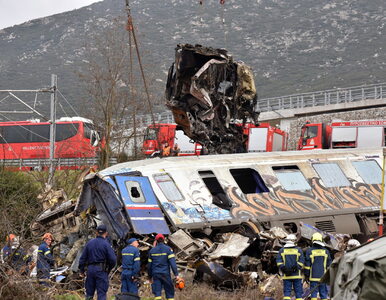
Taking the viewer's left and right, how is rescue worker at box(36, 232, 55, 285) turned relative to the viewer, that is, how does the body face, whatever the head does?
facing to the right of the viewer

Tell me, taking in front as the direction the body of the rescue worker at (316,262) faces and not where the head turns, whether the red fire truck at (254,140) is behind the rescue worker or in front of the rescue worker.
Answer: in front

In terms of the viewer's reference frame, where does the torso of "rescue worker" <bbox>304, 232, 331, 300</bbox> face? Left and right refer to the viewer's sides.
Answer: facing away from the viewer

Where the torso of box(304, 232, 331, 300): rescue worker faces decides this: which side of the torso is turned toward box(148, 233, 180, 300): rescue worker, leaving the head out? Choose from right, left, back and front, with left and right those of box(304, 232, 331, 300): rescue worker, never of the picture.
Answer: left

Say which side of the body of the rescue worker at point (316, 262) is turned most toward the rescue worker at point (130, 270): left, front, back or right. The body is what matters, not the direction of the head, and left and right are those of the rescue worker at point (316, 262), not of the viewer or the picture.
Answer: left

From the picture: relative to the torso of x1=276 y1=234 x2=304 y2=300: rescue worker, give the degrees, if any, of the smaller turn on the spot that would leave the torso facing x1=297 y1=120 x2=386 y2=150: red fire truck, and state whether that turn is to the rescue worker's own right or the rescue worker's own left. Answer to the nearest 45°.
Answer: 0° — they already face it

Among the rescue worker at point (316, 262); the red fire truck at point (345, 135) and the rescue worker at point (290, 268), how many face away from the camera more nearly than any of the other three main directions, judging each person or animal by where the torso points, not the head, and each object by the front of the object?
2

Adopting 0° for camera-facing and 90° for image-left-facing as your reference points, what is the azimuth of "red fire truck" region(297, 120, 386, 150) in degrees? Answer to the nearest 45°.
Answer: approximately 90°

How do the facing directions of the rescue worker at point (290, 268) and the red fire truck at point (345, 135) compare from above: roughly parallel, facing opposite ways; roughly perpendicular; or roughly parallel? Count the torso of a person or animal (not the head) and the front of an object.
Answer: roughly perpendicular

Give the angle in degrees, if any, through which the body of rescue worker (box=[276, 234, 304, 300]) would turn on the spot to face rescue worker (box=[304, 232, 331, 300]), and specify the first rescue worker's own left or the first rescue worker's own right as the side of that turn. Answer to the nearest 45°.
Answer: approximately 45° to the first rescue worker's own right

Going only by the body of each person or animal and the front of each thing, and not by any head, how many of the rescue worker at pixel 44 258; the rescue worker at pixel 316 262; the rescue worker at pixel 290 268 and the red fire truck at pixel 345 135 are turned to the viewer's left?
1

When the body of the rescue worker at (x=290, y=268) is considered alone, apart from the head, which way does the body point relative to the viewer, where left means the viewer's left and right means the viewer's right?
facing away from the viewer

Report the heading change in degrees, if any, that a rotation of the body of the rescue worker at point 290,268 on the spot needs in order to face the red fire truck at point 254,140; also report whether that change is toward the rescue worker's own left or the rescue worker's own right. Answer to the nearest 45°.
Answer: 0° — they already face it
